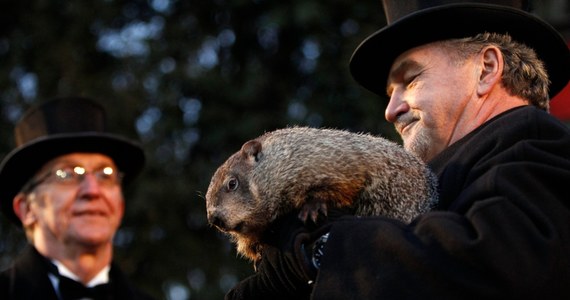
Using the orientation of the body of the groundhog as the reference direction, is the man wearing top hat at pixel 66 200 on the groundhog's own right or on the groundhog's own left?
on the groundhog's own right

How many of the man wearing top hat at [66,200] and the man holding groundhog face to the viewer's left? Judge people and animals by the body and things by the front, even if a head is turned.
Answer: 1

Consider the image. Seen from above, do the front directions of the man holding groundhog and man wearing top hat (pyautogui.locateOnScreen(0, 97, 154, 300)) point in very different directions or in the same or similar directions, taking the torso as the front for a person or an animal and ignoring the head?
very different directions

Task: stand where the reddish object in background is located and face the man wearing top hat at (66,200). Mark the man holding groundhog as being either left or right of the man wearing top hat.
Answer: left

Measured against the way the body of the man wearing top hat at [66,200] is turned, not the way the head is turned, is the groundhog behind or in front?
in front

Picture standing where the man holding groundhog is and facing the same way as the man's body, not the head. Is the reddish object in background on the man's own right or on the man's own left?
on the man's own right

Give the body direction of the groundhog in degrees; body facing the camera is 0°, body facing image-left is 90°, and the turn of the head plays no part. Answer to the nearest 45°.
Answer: approximately 90°

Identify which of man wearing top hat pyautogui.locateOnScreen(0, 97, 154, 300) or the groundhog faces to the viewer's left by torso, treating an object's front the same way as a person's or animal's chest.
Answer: the groundhog

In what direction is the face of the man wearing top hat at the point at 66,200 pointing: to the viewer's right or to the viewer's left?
to the viewer's right

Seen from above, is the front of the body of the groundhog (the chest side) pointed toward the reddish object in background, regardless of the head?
no

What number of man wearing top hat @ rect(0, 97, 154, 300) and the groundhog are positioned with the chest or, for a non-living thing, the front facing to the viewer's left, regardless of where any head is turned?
1

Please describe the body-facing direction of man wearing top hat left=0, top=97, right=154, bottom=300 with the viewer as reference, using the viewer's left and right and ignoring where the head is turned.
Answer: facing the viewer and to the right of the viewer

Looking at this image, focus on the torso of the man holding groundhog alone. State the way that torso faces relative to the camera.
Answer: to the viewer's left

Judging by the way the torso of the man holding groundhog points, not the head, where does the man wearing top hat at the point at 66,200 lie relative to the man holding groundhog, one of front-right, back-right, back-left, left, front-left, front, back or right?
front-right
